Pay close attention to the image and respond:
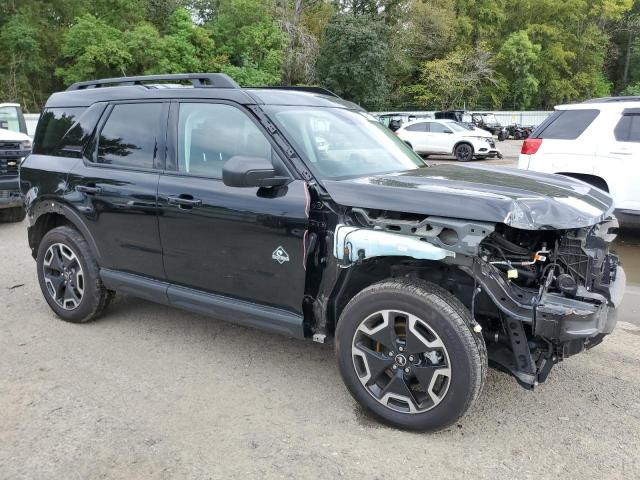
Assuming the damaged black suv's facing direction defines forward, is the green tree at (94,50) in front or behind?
behind

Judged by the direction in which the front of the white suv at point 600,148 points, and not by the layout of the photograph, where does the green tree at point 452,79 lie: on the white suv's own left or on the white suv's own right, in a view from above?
on the white suv's own left

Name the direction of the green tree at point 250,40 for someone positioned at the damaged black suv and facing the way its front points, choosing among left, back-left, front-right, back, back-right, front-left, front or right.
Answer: back-left

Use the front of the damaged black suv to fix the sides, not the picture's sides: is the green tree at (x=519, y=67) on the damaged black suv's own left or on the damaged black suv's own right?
on the damaged black suv's own left

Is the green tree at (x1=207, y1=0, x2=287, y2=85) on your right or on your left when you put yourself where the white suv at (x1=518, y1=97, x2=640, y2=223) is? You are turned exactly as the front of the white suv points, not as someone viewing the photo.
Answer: on your left

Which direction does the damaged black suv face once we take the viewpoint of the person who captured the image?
facing the viewer and to the right of the viewer

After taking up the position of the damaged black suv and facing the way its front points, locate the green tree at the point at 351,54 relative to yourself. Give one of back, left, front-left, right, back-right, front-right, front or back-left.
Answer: back-left

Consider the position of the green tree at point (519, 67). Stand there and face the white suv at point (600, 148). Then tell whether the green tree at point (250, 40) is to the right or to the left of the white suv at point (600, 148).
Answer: right

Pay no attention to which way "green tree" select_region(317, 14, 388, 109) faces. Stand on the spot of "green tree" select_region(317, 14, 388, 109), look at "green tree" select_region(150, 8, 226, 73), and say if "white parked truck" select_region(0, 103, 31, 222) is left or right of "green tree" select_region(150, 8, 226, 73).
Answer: left
